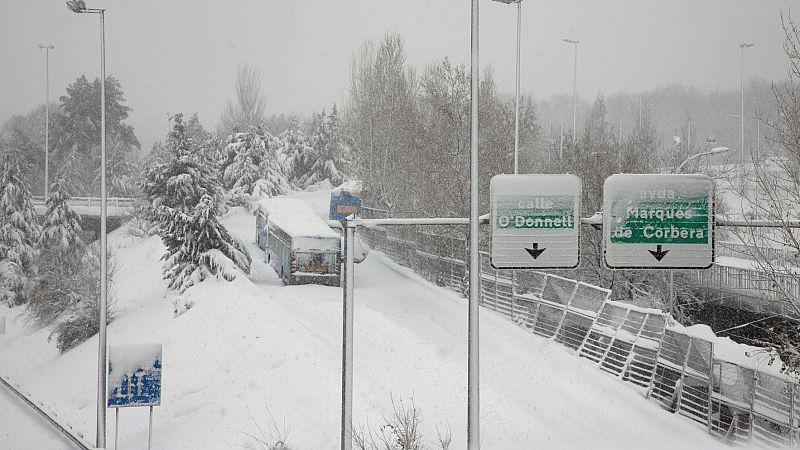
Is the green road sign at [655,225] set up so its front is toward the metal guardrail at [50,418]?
no

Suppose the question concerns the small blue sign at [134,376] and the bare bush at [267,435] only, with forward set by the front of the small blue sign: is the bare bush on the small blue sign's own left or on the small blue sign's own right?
on the small blue sign's own left

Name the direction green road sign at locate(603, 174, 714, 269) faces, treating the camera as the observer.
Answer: facing the viewer

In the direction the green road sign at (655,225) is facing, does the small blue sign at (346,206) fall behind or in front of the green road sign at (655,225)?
behind

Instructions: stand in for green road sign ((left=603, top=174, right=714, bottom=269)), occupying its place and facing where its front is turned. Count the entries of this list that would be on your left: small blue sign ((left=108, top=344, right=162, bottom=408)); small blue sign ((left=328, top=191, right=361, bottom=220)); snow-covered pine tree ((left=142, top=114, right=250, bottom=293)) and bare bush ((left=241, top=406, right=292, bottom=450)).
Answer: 0

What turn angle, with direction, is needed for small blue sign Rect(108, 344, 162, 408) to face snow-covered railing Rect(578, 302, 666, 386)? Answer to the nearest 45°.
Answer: approximately 90° to its left

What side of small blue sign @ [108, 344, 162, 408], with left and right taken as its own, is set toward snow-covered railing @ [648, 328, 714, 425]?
left

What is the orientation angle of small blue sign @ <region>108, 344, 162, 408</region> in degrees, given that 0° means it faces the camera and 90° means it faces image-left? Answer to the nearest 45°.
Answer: approximately 0°

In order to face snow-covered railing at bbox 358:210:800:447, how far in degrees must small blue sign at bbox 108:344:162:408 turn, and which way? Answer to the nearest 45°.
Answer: approximately 90° to its left
